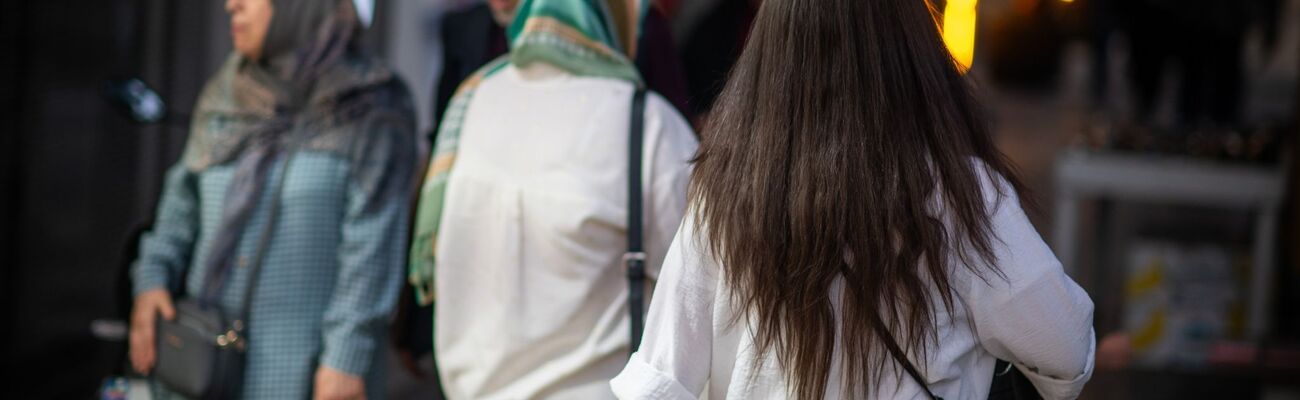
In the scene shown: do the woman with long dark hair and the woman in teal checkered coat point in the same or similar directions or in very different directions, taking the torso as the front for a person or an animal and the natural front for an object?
very different directions

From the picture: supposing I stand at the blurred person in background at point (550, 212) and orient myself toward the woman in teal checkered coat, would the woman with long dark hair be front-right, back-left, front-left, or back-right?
back-left

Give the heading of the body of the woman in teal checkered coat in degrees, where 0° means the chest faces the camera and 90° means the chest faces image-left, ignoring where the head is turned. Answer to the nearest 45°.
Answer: approximately 45°

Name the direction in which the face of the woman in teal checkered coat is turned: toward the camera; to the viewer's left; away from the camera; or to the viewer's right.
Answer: to the viewer's left

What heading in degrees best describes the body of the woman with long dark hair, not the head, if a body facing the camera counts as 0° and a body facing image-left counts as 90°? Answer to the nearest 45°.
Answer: approximately 180°

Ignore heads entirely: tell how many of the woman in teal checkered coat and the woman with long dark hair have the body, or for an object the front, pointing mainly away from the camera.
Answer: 1

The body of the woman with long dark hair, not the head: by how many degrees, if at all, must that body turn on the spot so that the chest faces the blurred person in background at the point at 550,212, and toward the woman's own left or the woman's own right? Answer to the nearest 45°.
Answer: approximately 45° to the woman's own left

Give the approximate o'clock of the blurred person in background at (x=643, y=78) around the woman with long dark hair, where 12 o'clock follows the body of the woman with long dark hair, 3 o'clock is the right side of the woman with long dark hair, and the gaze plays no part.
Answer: The blurred person in background is roughly at 11 o'clock from the woman with long dark hair.

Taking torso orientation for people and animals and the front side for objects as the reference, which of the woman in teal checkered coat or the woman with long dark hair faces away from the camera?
the woman with long dark hair

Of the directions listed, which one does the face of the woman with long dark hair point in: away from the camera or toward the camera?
away from the camera
